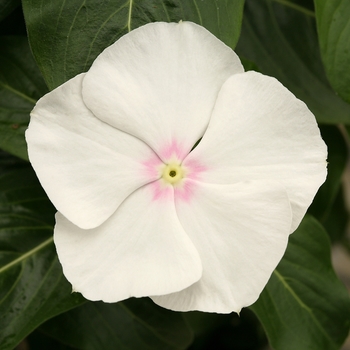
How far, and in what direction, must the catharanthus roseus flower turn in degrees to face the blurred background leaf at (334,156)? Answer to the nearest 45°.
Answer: approximately 135° to its left

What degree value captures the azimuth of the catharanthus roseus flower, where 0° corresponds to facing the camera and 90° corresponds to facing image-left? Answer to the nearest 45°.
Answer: approximately 0°

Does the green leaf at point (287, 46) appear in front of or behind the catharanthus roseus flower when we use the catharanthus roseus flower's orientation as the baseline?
behind

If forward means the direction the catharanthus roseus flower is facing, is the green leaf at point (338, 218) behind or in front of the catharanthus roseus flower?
behind
